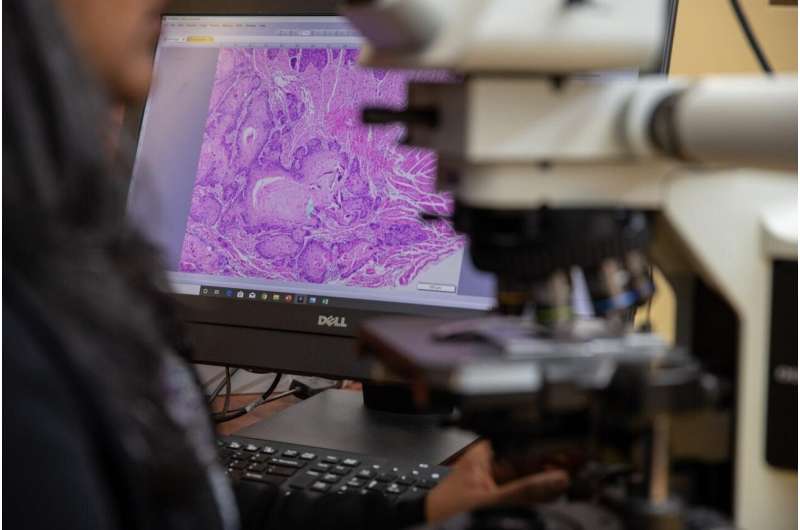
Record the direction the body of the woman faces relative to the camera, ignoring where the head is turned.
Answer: to the viewer's right

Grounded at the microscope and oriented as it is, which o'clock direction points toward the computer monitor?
The computer monitor is roughly at 2 o'clock from the microscope.

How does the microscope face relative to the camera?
to the viewer's left

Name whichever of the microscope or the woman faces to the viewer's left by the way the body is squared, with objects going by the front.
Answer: the microscope

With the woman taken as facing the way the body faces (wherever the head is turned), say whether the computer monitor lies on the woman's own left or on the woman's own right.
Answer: on the woman's own left

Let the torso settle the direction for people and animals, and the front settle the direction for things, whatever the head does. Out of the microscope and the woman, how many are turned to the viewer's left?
1

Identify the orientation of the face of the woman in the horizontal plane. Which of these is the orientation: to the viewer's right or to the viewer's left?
to the viewer's right

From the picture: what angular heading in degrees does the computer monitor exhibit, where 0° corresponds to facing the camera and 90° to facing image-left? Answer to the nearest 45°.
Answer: approximately 45°
